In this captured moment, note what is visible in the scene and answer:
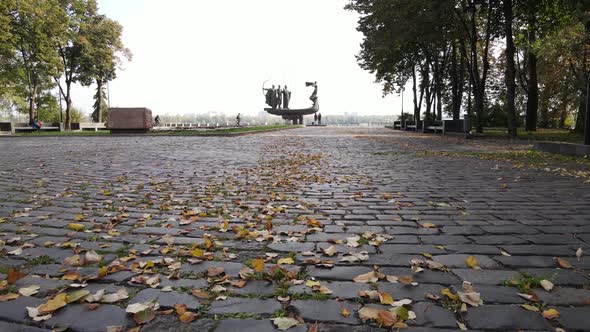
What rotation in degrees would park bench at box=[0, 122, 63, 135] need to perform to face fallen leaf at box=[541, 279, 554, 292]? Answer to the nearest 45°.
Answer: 0° — it already faces it

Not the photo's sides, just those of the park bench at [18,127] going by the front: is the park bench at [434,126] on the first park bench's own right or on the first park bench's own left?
on the first park bench's own left

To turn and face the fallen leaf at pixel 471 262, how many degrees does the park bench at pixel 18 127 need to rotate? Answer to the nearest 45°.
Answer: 0° — it already faces it
